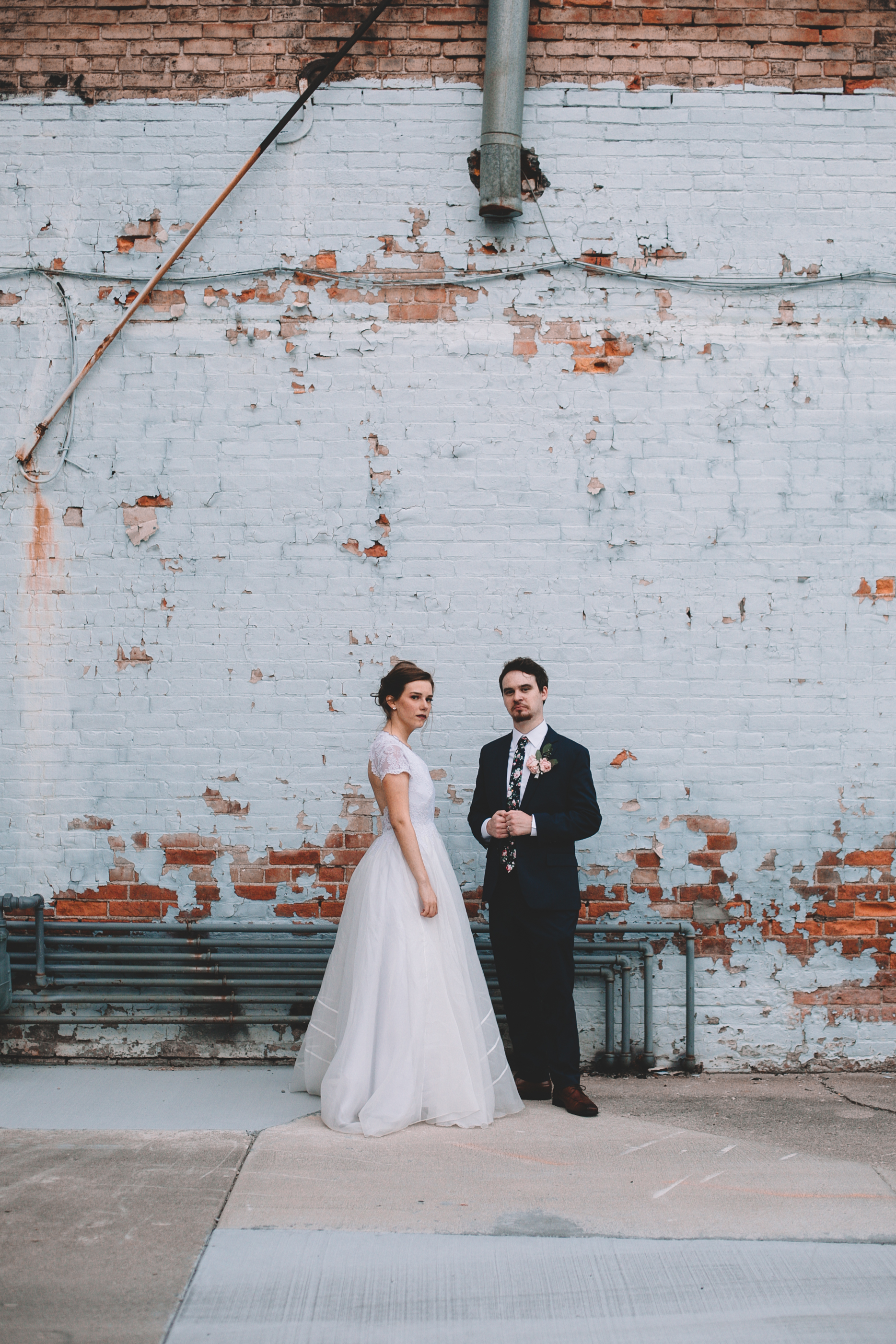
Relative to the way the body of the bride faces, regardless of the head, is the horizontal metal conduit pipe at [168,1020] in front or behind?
behind

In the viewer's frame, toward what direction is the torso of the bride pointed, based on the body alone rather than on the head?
to the viewer's right
